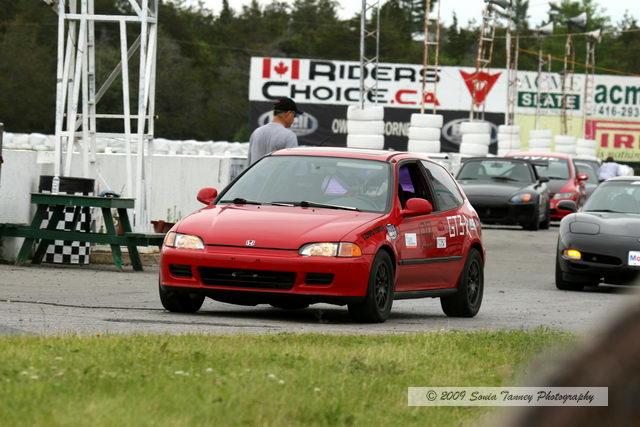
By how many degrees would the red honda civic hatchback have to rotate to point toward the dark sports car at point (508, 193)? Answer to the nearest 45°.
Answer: approximately 135° to its right

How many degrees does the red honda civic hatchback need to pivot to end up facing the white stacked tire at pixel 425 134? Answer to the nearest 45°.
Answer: approximately 135° to its right

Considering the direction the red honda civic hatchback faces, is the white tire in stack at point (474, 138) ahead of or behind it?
behind

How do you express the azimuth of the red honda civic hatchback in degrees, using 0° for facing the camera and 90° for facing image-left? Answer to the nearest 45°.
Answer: approximately 45°

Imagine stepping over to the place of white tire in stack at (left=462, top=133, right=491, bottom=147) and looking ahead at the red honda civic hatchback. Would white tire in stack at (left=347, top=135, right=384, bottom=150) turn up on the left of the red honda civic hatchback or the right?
right

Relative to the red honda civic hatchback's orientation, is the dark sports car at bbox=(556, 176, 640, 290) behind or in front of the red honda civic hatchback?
behind

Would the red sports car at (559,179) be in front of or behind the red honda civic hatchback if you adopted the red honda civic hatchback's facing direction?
behind
